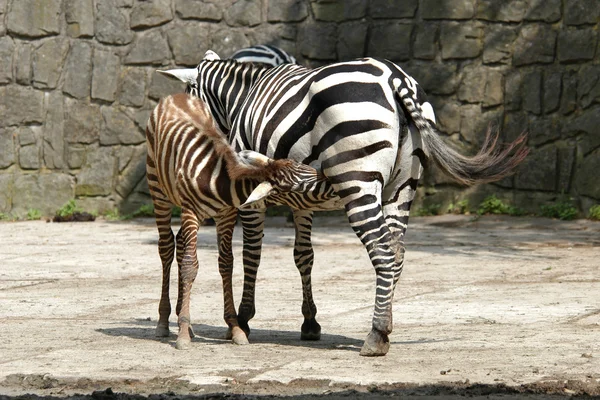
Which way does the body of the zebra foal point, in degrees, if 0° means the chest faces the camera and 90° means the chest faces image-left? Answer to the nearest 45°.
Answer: approximately 315°

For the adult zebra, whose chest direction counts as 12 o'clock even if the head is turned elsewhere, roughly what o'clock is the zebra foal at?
The zebra foal is roughly at 11 o'clock from the adult zebra.

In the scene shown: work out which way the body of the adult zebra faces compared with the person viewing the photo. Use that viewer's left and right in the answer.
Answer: facing away from the viewer and to the left of the viewer

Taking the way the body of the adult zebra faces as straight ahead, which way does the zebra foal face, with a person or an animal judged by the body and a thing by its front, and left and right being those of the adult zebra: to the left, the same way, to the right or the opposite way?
the opposite way
